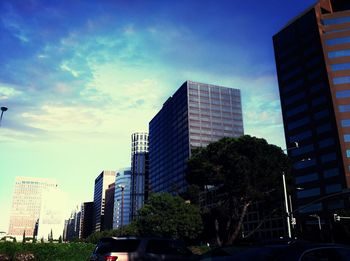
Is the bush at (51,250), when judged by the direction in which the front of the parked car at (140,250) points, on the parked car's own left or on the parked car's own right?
on the parked car's own left

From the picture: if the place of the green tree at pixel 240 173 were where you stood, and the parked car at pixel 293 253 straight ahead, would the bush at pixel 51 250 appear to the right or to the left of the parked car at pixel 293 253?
right

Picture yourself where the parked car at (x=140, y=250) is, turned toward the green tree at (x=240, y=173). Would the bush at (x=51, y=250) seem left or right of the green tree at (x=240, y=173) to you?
left

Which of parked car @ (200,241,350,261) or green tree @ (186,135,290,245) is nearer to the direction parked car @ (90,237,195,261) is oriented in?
the green tree

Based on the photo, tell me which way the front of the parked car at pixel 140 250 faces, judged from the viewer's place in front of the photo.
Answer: facing away from the viewer and to the right of the viewer

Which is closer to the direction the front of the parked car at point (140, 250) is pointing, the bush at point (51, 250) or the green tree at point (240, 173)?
the green tree

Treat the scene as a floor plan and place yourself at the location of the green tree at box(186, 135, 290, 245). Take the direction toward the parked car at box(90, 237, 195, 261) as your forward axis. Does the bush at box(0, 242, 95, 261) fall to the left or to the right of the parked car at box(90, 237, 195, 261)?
right

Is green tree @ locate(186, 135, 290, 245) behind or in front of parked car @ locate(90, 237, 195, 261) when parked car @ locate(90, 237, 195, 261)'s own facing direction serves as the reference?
in front
